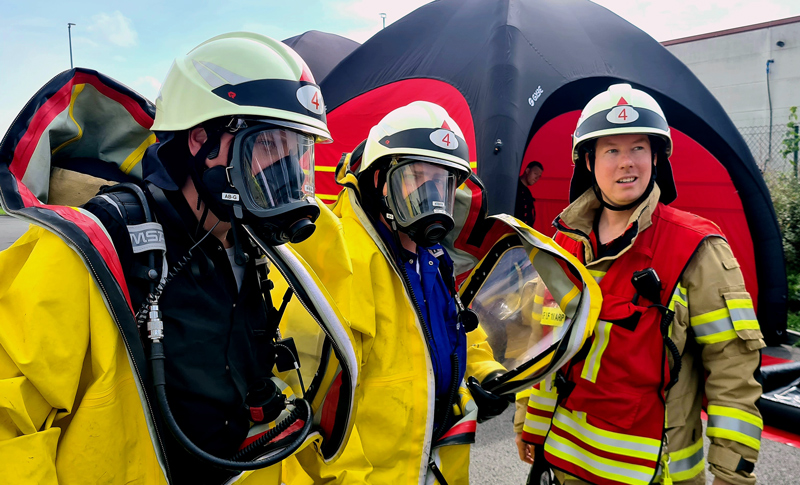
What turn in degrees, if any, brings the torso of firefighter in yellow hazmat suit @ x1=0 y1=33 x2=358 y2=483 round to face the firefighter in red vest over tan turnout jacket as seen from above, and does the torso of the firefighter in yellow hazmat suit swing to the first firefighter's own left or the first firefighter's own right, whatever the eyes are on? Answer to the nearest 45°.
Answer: approximately 45° to the first firefighter's own left

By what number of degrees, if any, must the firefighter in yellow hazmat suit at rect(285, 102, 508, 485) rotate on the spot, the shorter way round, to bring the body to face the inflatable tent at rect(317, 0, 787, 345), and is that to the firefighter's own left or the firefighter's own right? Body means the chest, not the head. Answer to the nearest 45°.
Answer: approximately 135° to the firefighter's own left

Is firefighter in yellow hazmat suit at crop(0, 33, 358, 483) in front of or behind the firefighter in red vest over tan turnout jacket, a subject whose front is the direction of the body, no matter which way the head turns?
in front

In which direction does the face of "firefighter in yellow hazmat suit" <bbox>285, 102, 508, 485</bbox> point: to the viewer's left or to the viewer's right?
to the viewer's right

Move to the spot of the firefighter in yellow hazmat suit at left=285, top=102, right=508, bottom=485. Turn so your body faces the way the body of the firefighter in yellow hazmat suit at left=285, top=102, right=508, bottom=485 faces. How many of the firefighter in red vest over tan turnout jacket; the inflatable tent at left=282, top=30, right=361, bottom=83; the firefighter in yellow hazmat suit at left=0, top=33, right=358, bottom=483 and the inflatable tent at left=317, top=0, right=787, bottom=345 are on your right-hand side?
1

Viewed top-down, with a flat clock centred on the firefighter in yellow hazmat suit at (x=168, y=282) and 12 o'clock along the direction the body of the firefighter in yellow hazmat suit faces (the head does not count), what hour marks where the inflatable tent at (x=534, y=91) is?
The inflatable tent is roughly at 9 o'clock from the firefighter in yellow hazmat suit.

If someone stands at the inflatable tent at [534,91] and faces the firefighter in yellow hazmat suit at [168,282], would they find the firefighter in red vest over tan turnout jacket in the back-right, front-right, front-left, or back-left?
front-left

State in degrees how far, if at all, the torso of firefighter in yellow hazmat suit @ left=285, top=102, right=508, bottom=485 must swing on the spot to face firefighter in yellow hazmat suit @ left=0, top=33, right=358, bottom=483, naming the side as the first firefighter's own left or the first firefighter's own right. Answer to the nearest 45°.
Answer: approximately 90° to the first firefighter's own right

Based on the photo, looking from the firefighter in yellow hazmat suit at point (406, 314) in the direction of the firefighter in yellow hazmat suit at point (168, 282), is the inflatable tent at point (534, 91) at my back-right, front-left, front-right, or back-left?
back-right

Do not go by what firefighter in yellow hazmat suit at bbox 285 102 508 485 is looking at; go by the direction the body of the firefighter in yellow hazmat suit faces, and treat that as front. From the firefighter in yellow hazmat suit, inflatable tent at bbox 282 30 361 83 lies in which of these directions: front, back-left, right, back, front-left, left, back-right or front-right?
back-left

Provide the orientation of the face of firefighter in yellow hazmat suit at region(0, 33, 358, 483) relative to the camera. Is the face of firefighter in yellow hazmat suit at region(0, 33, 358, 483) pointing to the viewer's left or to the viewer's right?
to the viewer's right

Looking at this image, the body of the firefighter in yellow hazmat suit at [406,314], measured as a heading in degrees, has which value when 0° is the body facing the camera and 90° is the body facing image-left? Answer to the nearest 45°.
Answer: approximately 315°

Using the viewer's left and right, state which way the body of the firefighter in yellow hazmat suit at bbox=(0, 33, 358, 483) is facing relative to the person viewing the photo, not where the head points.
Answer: facing the viewer and to the right of the viewer
